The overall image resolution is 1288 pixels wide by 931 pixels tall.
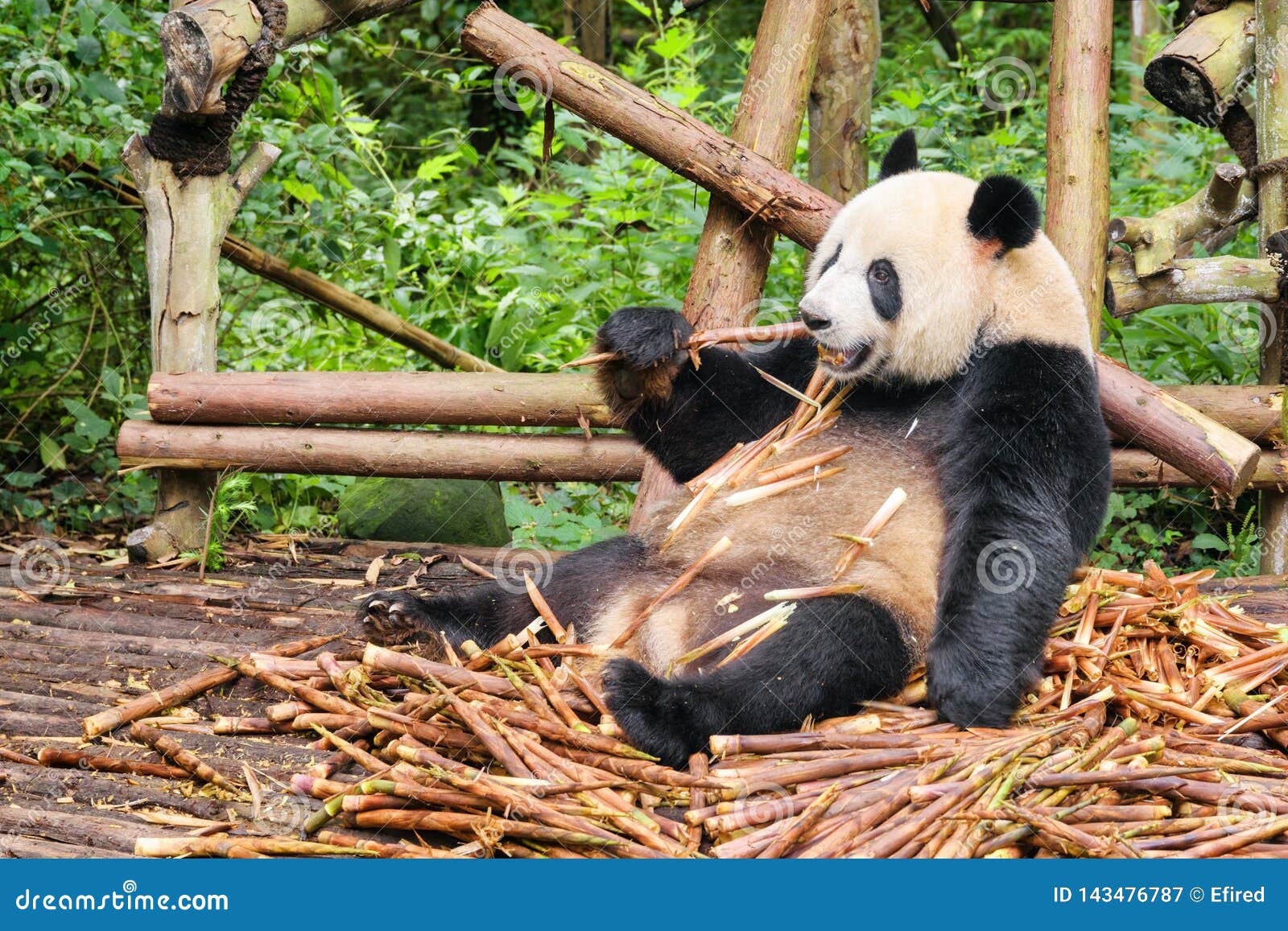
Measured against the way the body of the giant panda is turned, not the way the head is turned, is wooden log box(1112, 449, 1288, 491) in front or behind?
behind

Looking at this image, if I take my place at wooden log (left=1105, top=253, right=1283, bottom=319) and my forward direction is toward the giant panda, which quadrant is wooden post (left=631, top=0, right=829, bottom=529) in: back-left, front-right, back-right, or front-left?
front-right

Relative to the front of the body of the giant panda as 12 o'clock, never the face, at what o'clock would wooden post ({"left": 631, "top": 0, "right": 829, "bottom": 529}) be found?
The wooden post is roughly at 4 o'clock from the giant panda.

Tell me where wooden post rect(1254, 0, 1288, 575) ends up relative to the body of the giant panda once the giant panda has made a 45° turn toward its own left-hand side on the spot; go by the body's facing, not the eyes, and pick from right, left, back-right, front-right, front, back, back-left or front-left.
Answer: back-left

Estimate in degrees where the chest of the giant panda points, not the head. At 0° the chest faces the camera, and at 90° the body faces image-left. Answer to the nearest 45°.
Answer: approximately 45°

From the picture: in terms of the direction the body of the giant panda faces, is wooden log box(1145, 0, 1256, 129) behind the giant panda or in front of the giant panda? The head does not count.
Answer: behind

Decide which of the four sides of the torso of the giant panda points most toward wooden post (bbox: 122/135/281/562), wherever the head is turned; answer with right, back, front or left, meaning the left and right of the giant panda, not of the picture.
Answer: right

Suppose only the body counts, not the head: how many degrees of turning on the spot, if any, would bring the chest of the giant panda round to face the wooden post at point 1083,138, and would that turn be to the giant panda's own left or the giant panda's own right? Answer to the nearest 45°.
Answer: approximately 180°

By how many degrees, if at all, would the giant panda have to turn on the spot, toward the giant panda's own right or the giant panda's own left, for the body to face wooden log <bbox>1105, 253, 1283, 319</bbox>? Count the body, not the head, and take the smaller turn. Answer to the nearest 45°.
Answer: approximately 180°

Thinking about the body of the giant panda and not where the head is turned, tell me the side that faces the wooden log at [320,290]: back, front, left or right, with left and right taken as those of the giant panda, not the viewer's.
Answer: right

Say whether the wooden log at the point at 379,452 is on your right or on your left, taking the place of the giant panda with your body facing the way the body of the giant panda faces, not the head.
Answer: on your right
